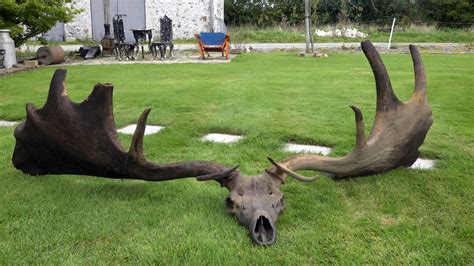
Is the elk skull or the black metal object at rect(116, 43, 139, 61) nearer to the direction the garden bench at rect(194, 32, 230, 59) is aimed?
the elk skull

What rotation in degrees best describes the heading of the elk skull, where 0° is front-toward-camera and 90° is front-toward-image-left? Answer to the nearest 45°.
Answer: approximately 0°

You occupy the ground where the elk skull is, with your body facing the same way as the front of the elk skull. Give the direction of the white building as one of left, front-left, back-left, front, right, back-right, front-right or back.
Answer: back

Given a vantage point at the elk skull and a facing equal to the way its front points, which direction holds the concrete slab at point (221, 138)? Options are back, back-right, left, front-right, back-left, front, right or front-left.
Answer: back

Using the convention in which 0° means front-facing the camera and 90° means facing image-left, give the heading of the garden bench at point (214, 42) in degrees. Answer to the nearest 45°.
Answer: approximately 0°

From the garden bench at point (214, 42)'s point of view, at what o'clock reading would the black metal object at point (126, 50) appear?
The black metal object is roughly at 3 o'clock from the garden bench.

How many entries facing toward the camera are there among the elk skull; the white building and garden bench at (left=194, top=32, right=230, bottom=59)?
3
